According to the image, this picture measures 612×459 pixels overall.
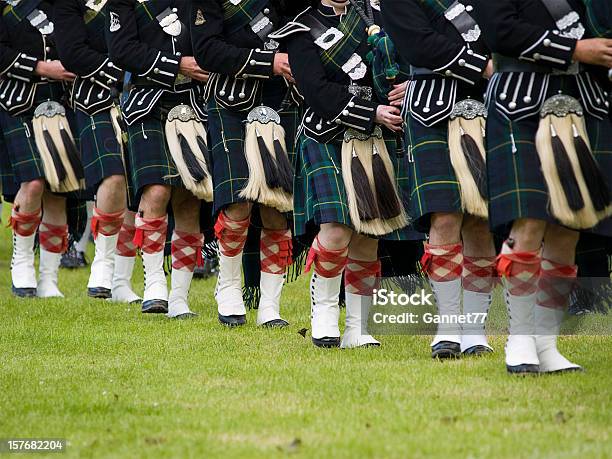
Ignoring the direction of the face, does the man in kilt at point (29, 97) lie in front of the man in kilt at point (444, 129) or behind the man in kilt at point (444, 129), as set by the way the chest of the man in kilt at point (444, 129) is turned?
behind

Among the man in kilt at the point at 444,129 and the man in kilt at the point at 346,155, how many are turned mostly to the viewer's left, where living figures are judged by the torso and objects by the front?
0

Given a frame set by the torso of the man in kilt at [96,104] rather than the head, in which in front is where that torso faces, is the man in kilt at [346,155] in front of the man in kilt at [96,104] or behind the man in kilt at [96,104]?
in front

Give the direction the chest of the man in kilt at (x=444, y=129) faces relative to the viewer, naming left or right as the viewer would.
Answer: facing the viewer and to the right of the viewer

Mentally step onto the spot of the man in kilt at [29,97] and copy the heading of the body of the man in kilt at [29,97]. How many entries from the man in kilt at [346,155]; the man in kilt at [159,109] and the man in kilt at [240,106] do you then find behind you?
0

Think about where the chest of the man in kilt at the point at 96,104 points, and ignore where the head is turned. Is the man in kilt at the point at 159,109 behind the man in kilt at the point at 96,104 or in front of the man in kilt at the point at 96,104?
in front

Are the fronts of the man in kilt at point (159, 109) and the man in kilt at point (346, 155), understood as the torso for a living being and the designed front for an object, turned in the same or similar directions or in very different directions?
same or similar directions

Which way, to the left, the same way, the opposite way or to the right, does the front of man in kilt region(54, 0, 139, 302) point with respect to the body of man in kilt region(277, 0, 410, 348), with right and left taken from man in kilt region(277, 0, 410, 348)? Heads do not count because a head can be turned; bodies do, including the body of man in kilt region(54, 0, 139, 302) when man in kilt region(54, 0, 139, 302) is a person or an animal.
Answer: the same way
